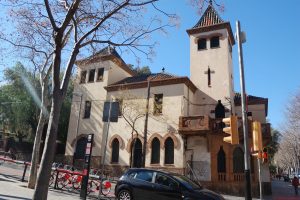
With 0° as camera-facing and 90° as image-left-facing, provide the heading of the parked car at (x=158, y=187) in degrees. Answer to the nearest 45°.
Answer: approximately 315°

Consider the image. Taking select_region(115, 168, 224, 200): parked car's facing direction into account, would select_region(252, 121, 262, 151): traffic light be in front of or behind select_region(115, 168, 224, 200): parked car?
in front

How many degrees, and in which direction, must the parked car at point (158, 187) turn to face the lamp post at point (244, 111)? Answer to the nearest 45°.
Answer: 0° — it already faces it

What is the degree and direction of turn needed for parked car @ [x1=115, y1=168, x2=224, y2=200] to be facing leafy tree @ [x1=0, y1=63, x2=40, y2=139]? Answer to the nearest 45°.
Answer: approximately 180°

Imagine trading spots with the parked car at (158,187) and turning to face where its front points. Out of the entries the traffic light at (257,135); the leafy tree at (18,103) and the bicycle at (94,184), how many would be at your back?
2
